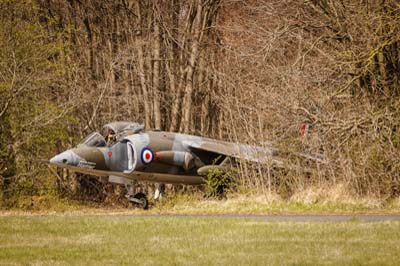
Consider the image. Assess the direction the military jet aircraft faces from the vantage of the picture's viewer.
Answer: facing to the left of the viewer
